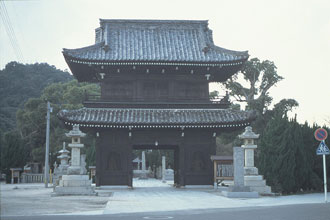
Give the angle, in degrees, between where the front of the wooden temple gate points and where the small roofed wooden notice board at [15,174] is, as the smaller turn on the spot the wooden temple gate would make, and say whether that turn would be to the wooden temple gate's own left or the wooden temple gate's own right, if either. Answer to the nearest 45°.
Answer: approximately 135° to the wooden temple gate's own right

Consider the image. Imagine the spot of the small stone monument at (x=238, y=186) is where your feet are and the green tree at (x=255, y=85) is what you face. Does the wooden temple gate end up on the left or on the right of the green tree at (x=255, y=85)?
left

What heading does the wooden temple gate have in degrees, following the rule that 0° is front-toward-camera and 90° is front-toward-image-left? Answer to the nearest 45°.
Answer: approximately 0°

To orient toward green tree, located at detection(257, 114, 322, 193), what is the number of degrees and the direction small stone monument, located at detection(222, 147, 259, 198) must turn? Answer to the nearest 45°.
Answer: approximately 135° to its left

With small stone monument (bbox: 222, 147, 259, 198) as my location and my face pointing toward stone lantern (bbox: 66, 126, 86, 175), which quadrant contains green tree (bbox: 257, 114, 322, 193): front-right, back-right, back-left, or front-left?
back-right

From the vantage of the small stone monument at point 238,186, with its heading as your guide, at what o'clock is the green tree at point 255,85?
The green tree is roughly at 6 o'clock from the small stone monument.

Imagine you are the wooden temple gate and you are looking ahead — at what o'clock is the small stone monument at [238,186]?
The small stone monument is roughly at 11 o'clock from the wooden temple gate.

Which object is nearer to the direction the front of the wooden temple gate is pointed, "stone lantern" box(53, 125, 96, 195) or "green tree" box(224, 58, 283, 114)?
the stone lantern

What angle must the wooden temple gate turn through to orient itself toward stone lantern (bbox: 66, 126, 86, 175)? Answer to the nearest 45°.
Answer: approximately 45° to its right

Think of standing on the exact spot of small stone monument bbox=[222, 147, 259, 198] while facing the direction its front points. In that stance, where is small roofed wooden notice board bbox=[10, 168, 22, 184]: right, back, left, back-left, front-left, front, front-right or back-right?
back-right

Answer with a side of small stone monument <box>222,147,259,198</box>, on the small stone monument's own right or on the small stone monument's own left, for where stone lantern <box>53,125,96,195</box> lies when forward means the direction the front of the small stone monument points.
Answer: on the small stone monument's own right
